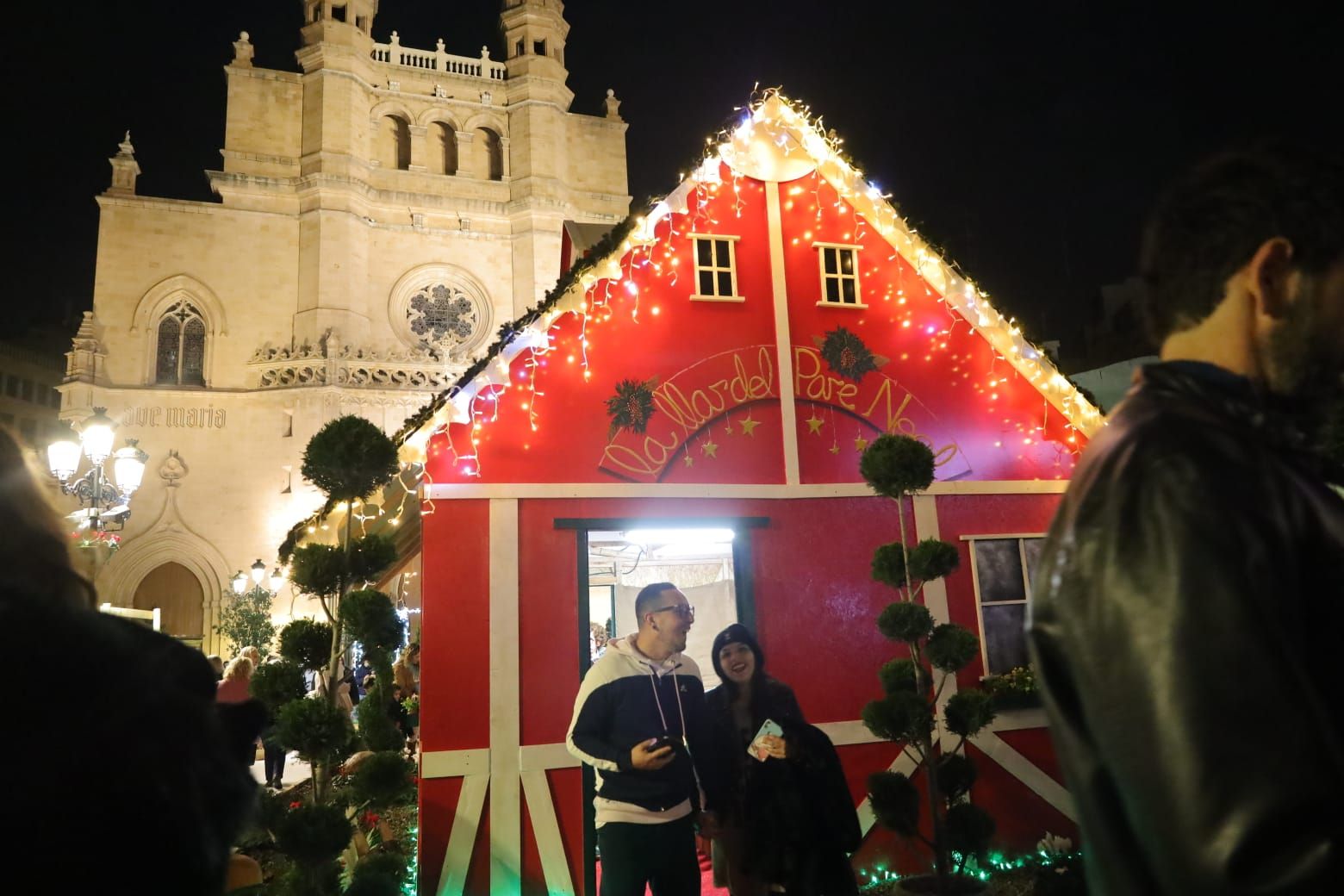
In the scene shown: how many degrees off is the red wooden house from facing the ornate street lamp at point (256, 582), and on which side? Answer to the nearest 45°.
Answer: approximately 135° to its right

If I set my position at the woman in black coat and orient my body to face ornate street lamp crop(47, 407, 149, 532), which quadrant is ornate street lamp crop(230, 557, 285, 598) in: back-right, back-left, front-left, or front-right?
front-right

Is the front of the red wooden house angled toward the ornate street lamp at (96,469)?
no

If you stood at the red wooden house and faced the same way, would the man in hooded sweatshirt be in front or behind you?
in front

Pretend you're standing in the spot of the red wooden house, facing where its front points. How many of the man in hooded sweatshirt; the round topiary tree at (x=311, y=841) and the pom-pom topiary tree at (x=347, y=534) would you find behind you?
0

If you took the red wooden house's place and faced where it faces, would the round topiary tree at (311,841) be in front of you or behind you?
in front

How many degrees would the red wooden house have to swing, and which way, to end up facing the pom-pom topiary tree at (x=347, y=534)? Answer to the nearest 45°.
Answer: approximately 45° to its right
